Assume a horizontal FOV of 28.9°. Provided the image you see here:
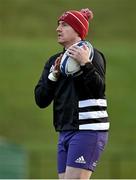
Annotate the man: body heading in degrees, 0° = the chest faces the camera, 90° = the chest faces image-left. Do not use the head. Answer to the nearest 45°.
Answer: approximately 45°
